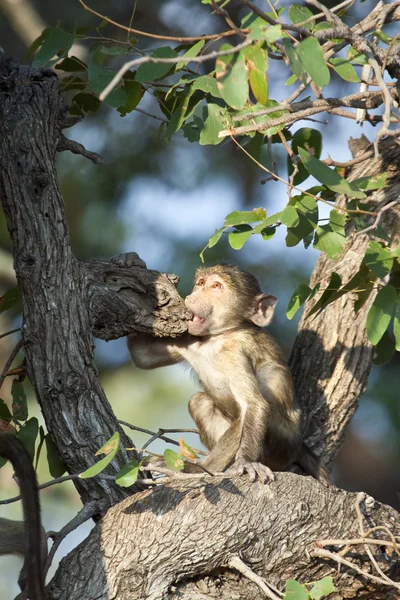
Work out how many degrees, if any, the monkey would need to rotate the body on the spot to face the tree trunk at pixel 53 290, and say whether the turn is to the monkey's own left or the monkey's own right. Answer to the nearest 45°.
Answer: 0° — it already faces it

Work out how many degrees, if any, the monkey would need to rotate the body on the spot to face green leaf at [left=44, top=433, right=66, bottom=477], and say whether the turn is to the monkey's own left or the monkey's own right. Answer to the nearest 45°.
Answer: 0° — it already faces it

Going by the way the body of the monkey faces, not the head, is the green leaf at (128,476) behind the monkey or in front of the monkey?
in front

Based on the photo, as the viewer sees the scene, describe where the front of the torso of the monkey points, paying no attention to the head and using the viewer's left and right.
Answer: facing the viewer and to the left of the viewer
